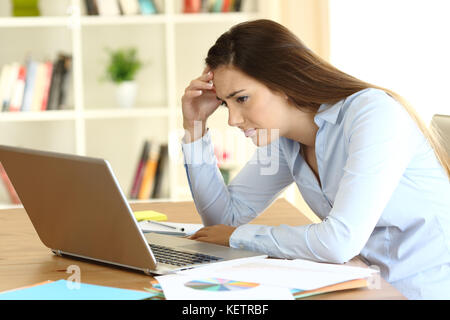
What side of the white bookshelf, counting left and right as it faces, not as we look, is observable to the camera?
front

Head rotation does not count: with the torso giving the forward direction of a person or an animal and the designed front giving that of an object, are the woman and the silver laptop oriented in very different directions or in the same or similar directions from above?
very different directions

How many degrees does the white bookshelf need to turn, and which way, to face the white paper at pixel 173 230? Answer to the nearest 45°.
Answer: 0° — it already faces it

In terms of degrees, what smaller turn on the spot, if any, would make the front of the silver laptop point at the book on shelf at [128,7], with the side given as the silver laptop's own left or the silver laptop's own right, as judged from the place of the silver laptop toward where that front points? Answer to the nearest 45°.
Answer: approximately 45° to the silver laptop's own left

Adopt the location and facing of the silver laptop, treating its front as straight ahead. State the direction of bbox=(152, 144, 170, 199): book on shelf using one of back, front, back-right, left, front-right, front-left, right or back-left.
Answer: front-left

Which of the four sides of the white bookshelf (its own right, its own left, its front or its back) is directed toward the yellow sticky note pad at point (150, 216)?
front

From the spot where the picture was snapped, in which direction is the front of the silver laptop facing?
facing away from the viewer and to the right of the viewer

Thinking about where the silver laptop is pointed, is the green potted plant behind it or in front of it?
in front

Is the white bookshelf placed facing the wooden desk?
yes

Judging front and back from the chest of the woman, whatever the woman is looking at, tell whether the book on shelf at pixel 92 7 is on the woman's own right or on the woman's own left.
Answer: on the woman's own right

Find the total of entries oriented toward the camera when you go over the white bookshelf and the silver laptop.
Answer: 1

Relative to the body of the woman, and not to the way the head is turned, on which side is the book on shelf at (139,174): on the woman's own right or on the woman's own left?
on the woman's own right
